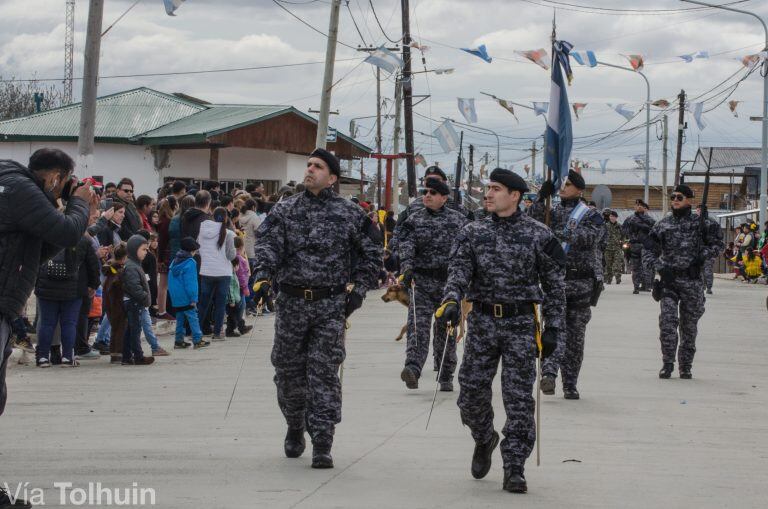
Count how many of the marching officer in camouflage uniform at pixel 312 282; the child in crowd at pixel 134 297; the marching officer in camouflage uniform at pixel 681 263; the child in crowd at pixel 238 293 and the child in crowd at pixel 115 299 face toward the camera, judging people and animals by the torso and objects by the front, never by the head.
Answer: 2

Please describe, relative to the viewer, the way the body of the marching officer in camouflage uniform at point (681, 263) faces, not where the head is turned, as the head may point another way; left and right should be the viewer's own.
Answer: facing the viewer

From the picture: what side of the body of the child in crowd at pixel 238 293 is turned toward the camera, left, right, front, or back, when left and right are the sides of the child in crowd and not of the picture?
right

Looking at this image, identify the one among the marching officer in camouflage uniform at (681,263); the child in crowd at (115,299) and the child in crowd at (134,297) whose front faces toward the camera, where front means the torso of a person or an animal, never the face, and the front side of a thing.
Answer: the marching officer in camouflage uniform

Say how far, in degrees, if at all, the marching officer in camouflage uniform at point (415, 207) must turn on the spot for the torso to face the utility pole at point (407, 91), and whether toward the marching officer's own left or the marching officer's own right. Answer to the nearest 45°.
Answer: approximately 180°

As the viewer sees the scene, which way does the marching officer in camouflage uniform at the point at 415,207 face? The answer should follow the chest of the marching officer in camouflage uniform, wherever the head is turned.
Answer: toward the camera

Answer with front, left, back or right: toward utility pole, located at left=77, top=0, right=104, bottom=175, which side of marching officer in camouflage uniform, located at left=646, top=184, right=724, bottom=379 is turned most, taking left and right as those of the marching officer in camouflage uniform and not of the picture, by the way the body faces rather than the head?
right

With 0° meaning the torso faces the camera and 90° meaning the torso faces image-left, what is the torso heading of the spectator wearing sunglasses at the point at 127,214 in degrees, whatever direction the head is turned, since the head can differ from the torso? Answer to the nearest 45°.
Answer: approximately 315°

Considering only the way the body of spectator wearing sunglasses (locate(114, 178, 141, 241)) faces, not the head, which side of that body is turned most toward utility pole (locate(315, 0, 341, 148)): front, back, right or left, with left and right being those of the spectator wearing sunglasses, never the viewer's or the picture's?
left

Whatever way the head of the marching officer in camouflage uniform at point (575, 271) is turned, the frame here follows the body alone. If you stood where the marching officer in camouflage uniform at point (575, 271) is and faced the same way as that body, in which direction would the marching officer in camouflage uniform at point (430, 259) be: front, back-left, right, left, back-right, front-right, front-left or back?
front-right

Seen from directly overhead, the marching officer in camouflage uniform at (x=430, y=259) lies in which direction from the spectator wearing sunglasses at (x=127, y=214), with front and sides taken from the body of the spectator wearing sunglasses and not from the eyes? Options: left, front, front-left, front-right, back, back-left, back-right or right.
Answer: front

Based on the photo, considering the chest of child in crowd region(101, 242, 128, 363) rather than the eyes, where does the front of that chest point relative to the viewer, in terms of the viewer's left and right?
facing to the right of the viewer

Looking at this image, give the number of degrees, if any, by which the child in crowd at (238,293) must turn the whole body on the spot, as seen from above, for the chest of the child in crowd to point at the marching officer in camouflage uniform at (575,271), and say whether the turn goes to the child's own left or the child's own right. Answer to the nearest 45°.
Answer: approximately 45° to the child's own right

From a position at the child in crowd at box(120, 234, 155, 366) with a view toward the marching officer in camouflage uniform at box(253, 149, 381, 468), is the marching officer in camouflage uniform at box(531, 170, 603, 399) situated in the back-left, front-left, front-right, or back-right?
front-left

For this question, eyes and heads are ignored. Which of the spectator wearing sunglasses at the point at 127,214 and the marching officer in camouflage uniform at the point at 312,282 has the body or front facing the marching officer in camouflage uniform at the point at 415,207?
the spectator wearing sunglasses

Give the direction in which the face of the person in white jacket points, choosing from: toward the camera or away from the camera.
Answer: away from the camera
